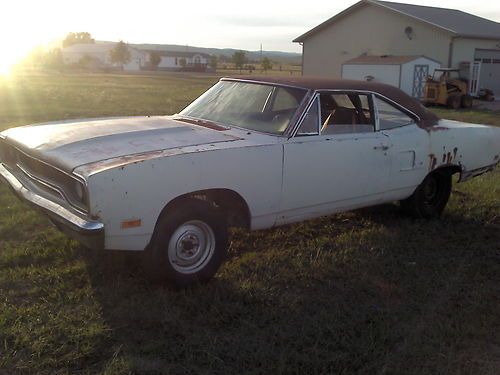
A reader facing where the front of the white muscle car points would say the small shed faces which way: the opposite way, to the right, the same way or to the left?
to the left

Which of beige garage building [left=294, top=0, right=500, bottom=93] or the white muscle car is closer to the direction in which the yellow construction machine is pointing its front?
the white muscle car

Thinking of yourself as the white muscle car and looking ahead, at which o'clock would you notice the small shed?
The small shed is roughly at 5 o'clock from the white muscle car.

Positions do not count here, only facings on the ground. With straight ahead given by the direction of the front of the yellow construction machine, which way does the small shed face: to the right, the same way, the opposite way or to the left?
to the left

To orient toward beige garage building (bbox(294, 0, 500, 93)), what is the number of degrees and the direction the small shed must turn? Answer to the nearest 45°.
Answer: approximately 135° to its left

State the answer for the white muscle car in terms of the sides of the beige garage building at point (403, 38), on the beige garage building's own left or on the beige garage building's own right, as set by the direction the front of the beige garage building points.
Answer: on the beige garage building's own right

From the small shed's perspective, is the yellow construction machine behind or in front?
in front

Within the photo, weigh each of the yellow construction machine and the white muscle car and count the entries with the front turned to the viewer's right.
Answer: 0

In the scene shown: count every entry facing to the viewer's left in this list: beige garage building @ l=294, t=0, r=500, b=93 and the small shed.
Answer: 0

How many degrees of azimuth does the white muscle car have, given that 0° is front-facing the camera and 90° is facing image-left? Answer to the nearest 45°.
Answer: approximately 45°

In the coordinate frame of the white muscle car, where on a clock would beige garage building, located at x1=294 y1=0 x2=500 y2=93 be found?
The beige garage building is roughly at 5 o'clock from the white muscle car.

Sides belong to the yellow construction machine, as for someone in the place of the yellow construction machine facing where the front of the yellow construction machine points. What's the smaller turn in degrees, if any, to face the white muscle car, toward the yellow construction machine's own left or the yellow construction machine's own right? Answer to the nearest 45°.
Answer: approximately 135° to the yellow construction machine's own right

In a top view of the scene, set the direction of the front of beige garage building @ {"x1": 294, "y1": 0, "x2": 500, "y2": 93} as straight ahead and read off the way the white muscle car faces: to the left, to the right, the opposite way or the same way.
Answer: to the right
